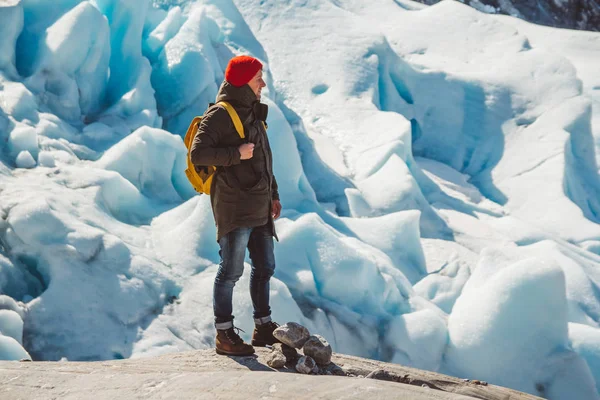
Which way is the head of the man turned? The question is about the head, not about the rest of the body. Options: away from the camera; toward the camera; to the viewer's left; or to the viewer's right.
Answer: to the viewer's right

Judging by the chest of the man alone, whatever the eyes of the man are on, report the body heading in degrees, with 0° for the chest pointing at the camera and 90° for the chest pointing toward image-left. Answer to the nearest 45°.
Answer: approximately 270°
